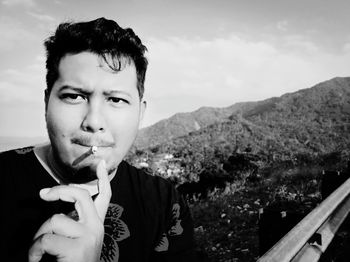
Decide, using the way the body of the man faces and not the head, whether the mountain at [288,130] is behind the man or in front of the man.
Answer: behind

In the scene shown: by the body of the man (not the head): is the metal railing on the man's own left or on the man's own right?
on the man's own left

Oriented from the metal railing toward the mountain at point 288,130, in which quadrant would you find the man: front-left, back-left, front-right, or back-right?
back-left

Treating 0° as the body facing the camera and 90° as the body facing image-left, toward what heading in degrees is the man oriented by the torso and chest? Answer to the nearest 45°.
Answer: approximately 0°
